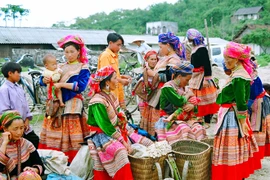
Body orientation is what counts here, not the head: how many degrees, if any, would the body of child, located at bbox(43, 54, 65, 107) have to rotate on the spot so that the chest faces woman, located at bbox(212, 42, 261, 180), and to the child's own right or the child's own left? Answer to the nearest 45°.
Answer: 0° — they already face them

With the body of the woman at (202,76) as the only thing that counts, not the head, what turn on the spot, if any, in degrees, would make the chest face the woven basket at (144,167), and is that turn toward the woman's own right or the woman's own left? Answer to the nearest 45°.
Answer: approximately 90° to the woman's own left

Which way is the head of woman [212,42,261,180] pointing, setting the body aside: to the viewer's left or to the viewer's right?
to the viewer's left

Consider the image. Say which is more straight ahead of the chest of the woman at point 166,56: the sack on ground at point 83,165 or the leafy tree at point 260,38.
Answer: the sack on ground
